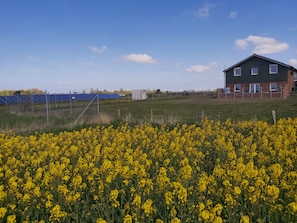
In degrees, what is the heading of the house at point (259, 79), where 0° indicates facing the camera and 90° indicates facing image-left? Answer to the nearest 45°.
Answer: approximately 0°

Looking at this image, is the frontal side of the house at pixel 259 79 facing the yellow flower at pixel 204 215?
yes
